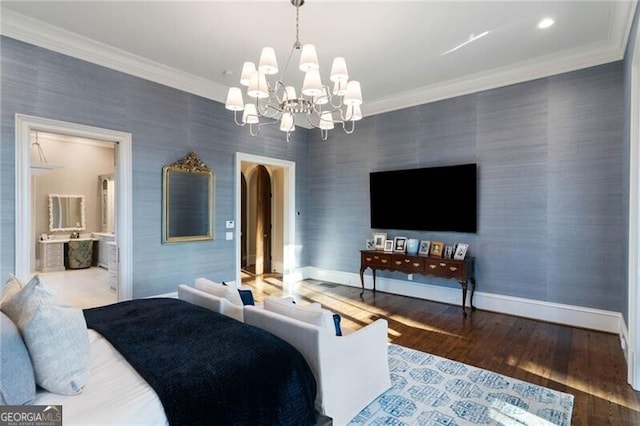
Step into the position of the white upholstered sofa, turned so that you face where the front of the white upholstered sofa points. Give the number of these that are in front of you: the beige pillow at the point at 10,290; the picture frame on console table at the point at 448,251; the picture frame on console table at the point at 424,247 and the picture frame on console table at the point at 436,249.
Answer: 3

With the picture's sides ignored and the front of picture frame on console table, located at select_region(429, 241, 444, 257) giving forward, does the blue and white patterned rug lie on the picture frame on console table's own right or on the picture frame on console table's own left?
on the picture frame on console table's own left

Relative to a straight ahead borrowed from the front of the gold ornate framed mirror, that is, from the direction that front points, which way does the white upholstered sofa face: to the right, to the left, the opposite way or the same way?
to the left

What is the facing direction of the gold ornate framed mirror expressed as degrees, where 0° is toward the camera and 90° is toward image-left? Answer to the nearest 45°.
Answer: approximately 315°

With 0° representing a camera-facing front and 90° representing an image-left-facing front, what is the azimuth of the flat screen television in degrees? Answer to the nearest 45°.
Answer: approximately 45°

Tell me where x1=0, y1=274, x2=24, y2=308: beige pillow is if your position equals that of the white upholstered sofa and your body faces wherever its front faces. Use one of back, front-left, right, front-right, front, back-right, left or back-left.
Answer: back-left

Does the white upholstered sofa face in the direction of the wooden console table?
yes
